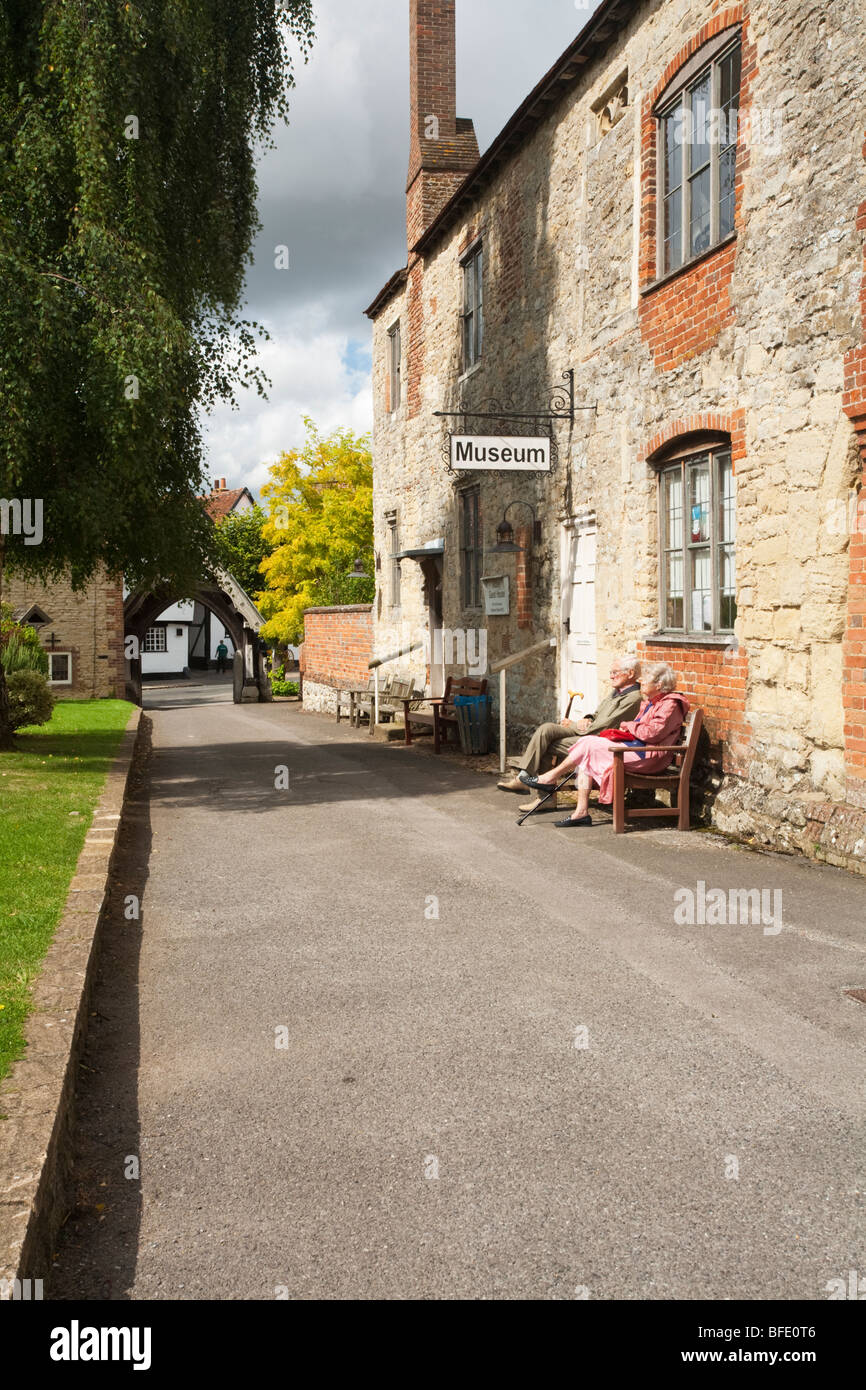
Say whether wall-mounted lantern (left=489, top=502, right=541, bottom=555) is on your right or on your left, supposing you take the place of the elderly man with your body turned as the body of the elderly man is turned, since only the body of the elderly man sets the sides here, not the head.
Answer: on your right

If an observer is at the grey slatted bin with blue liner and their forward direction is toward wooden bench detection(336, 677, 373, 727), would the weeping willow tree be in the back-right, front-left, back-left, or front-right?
back-left

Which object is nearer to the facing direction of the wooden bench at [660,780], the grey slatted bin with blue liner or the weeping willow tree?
the weeping willow tree

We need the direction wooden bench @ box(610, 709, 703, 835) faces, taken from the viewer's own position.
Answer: facing to the left of the viewer

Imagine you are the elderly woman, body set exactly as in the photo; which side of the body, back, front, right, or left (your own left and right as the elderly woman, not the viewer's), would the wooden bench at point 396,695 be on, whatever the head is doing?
right

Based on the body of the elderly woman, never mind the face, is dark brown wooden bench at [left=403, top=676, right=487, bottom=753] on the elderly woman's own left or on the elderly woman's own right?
on the elderly woman's own right

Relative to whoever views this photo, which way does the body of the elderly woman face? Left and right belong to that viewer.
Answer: facing to the left of the viewer

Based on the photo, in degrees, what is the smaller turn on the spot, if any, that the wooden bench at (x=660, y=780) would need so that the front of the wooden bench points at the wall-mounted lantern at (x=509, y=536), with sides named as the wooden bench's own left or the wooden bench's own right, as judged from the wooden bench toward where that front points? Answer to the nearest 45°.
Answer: approximately 90° to the wooden bench's own right

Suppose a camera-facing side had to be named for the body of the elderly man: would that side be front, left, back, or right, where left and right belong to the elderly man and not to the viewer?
left

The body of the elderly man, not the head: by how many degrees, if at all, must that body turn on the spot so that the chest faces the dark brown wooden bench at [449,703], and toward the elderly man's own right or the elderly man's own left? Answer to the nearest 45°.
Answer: approximately 90° to the elderly man's own right

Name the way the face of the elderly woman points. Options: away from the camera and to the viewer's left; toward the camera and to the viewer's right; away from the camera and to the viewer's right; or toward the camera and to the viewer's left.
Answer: toward the camera and to the viewer's left

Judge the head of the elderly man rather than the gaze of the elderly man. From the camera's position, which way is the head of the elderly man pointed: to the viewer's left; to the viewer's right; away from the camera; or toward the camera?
to the viewer's left
